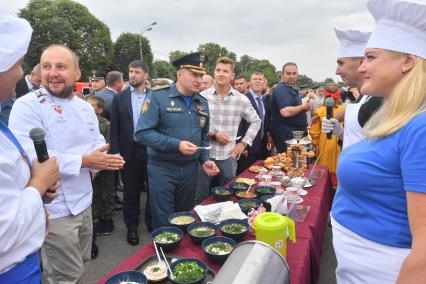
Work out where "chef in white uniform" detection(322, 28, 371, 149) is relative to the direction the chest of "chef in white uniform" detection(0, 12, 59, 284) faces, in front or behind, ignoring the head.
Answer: in front

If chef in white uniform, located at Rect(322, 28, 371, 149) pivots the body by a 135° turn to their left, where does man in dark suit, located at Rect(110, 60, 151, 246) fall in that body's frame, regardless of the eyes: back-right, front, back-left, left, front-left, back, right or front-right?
back-right

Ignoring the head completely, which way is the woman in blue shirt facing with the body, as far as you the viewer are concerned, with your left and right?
facing to the left of the viewer

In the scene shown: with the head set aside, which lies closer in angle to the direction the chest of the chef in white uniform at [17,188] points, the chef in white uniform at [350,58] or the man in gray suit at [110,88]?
the chef in white uniform

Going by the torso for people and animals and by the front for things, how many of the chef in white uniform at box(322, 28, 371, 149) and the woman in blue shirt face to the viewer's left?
2

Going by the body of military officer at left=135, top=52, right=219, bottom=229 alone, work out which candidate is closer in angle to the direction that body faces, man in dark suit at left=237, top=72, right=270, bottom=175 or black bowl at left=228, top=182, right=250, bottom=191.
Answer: the black bowl

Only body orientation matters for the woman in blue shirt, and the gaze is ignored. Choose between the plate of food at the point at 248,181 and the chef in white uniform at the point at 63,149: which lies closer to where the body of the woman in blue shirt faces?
the chef in white uniform

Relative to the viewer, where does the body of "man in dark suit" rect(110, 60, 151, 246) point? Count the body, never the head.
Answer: toward the camera

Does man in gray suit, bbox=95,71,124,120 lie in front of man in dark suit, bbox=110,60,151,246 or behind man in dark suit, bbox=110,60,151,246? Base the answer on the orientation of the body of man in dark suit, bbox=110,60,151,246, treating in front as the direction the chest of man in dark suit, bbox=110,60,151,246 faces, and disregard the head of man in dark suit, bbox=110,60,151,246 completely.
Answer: behind

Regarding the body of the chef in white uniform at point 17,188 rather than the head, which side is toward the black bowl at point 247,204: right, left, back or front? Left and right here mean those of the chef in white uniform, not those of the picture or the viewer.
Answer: front

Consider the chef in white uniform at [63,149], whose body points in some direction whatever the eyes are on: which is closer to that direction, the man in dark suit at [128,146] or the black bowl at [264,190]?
the black bowl

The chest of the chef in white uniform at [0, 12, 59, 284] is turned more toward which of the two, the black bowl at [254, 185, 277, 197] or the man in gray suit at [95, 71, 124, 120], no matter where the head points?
the black bowl

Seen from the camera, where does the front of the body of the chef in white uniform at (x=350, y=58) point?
to the viewer's left

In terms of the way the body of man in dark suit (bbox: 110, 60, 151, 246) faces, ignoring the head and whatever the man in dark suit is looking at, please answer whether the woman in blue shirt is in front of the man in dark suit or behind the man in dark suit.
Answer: in front

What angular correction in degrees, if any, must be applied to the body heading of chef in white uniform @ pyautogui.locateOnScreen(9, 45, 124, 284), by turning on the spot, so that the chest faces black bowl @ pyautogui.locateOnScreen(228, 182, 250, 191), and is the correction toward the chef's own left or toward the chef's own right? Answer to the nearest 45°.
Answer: approximately 45° to the chef's own left

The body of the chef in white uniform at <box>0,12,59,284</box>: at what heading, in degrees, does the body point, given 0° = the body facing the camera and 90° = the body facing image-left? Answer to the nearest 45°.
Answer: approximately 270°

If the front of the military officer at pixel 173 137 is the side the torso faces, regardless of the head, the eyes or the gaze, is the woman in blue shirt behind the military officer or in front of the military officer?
in front

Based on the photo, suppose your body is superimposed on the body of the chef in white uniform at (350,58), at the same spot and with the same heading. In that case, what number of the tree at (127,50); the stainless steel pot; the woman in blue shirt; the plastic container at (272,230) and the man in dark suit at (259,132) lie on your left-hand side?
3
